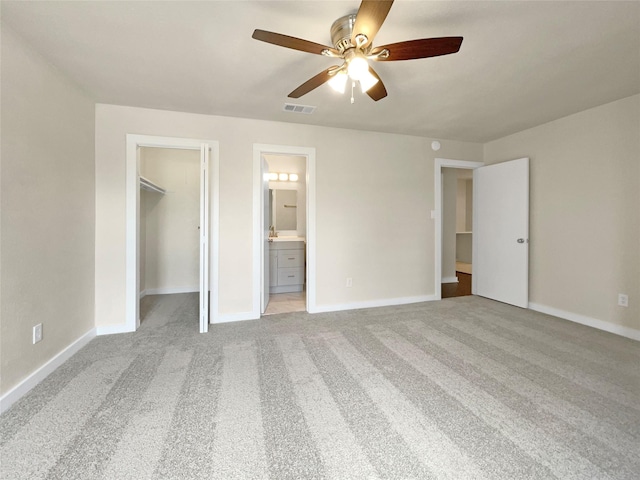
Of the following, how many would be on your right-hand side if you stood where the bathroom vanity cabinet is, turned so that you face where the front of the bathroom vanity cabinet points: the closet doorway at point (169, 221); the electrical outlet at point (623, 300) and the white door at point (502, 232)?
1

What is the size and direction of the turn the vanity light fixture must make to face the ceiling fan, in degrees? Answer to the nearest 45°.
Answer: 0° — it already faces it

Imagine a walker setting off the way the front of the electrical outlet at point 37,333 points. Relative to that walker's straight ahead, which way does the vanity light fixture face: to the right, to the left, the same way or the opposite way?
to the right

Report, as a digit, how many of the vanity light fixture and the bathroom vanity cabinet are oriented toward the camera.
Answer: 2

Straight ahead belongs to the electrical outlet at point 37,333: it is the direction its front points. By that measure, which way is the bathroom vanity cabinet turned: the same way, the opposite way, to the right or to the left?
to the right

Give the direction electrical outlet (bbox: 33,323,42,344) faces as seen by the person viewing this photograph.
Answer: facing the viewer and to the right of the viewer

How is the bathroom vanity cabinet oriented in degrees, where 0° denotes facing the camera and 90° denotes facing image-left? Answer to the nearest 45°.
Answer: approximately 0°

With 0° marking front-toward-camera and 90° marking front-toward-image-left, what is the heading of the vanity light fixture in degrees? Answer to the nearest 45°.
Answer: approximately 0°

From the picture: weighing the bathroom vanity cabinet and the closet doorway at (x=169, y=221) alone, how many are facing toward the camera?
2
